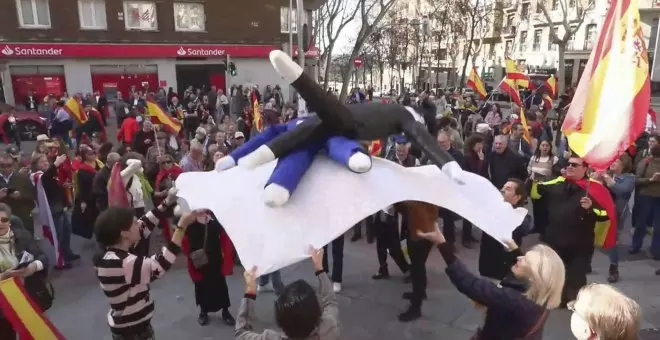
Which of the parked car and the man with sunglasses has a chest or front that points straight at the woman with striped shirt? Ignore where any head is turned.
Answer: the man with sunglasses

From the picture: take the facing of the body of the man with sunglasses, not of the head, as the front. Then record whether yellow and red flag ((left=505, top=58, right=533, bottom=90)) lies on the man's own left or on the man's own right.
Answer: on the man's own right

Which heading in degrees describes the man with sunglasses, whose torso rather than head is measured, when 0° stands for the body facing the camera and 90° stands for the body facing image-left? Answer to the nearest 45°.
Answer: approximately 45°

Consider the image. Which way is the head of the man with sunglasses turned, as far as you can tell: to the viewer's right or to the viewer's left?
to the viewer's left

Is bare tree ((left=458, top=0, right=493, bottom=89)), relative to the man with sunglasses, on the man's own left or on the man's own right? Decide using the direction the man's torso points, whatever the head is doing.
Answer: on the man's own right

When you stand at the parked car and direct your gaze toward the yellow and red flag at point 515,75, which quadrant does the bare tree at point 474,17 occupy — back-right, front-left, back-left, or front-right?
front-left

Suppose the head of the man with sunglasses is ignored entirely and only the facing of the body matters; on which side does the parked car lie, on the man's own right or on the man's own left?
on the man's own right

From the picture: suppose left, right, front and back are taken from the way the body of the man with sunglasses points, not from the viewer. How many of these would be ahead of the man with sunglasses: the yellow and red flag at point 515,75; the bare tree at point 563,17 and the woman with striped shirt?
1
